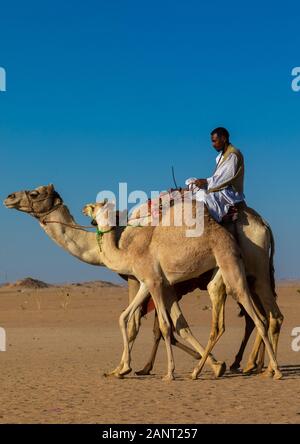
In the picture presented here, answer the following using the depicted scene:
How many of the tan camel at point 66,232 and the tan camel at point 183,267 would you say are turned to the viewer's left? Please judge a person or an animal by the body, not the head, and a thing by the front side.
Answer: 2

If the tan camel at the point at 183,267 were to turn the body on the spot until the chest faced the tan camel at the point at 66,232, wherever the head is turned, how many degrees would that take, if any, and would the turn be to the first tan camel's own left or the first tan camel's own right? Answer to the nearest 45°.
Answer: approximately 45° to the first tan camel's own right

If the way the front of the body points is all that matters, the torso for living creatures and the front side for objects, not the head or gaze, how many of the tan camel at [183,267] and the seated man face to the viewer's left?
2

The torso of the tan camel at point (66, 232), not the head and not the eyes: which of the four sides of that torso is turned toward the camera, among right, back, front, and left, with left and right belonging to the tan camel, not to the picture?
left

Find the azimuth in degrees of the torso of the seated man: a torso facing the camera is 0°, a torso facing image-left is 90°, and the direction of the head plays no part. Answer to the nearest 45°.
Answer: approximately 90°

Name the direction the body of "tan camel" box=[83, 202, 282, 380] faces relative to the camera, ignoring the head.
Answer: to the viewer's left
